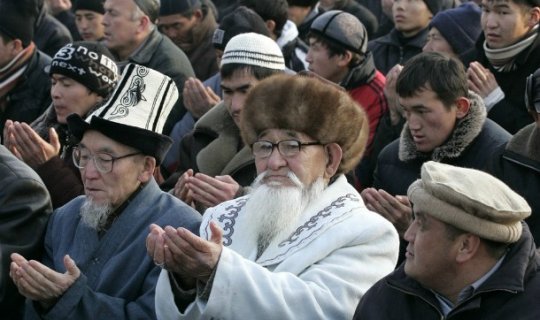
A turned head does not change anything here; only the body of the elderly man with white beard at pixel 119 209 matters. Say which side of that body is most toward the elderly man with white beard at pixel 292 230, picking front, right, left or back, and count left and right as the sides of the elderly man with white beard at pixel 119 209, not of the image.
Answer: left

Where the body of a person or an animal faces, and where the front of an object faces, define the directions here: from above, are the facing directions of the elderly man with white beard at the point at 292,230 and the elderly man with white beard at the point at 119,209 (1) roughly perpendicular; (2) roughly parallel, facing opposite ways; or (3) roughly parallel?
roughly parallel

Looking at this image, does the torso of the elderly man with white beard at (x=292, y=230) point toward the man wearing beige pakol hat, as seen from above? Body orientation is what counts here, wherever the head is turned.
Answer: no

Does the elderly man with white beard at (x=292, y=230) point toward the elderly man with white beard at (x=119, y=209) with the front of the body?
no

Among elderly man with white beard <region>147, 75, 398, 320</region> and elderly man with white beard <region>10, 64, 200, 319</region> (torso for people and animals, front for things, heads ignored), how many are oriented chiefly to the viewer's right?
0

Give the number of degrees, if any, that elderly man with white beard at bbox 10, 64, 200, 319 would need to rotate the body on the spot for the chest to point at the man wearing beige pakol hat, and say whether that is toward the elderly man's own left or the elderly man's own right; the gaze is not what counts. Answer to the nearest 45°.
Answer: approximately 90° to the elderly man's own left

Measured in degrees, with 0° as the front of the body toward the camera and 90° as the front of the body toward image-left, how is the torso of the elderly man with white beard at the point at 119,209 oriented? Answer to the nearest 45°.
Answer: approximately 45°

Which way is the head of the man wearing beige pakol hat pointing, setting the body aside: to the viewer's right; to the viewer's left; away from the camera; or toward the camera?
to the viewer's left

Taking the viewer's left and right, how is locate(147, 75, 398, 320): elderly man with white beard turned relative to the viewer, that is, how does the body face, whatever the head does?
facing the viewer and to the left of the viewer
